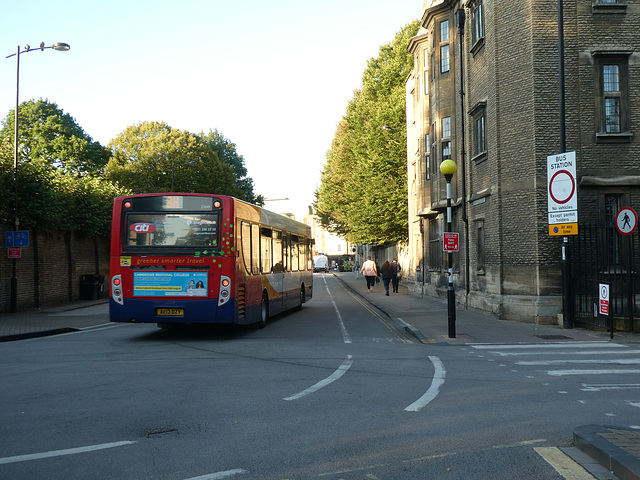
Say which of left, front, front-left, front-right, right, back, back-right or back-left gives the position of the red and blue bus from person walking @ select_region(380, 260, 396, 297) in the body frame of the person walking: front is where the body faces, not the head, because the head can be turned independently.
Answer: back

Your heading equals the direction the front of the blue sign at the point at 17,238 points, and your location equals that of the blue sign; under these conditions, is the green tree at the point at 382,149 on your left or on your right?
on your left

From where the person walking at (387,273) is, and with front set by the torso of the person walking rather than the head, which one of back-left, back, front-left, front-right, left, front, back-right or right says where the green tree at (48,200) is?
back-left

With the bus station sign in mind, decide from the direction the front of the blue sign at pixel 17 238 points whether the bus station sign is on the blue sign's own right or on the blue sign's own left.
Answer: on the blue sign's own left

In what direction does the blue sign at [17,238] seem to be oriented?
toward the camera

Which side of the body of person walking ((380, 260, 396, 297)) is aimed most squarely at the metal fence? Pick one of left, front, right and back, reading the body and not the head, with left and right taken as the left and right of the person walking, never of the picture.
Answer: back

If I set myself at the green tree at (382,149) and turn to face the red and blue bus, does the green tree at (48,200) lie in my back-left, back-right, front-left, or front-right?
front-right

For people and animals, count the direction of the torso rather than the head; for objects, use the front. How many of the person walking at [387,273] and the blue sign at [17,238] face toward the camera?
1

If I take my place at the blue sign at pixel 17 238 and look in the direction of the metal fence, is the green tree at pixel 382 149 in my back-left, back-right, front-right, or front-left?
front-left

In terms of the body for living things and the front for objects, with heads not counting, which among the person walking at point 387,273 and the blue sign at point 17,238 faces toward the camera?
the blue sign

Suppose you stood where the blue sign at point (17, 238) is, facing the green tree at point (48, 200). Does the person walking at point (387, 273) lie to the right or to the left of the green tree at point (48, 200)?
right

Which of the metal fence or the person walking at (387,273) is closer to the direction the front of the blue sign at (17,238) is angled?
the metal fence

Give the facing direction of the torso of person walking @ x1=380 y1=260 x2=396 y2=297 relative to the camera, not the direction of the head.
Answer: away from the camera

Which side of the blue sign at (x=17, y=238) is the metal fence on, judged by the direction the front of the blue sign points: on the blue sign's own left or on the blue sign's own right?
on the blue sign's own left
